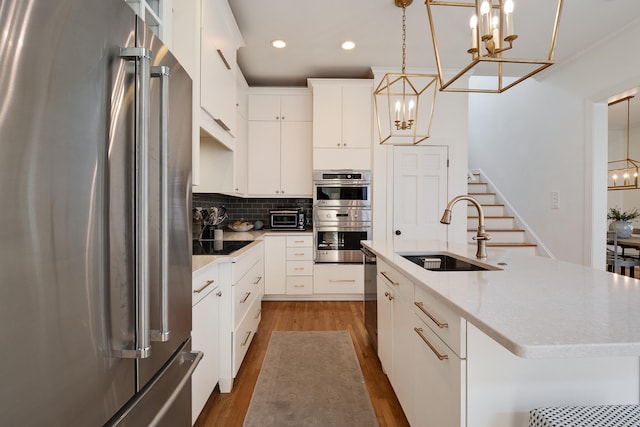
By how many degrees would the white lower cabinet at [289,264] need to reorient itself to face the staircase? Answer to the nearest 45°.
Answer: approximately 90° to its left

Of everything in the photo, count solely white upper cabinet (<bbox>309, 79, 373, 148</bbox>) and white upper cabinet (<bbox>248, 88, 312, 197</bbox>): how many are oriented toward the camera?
2

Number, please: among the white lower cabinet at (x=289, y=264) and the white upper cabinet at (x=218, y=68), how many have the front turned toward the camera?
1

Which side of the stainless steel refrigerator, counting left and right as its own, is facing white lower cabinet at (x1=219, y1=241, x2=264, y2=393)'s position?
left

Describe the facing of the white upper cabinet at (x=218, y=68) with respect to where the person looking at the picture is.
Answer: facing to the right of the viewer

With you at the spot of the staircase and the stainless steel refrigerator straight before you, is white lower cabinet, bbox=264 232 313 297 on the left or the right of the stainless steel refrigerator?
right

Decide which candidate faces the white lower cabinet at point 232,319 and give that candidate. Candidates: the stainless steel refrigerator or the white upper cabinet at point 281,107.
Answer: the white upper cabinet

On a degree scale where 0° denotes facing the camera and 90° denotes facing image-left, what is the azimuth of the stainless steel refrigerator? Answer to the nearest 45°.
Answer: approximately 315°

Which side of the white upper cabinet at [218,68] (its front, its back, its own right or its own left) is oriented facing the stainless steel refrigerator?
right
